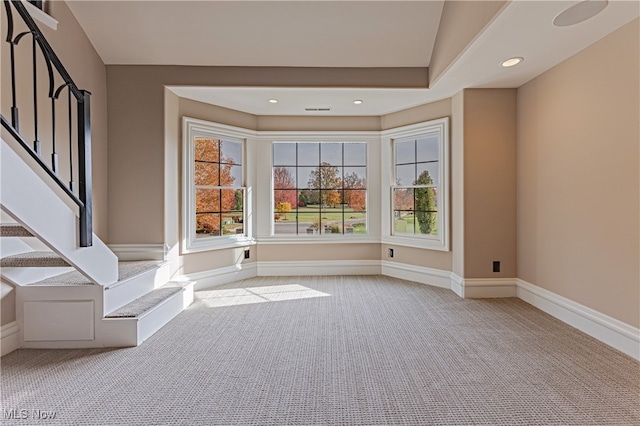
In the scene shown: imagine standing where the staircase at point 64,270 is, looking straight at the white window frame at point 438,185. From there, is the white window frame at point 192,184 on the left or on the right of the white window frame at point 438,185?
left

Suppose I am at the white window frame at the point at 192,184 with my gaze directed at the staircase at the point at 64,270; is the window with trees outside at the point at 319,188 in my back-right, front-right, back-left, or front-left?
back-left

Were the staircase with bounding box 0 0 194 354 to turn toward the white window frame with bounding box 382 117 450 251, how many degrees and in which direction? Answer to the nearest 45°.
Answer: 0° — it already faces it

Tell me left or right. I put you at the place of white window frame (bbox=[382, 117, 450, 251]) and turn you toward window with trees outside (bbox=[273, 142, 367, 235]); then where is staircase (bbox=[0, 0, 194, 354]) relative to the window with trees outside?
left

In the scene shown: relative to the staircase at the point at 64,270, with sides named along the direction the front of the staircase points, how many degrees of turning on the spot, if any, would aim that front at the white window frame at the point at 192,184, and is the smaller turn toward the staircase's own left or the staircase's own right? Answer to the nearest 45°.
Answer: approximately 45° to the staircase's own left

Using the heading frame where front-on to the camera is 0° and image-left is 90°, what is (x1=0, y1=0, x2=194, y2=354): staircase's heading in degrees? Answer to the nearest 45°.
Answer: approximately 270°
